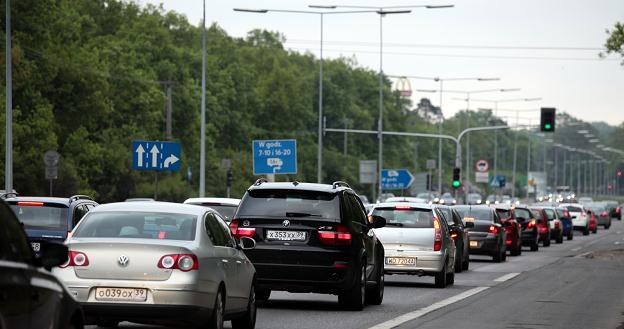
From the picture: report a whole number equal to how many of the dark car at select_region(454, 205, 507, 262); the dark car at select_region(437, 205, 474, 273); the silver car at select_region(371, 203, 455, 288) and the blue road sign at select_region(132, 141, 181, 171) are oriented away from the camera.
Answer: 3

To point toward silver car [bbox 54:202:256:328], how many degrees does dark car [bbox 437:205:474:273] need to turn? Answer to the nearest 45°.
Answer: approximately 180°

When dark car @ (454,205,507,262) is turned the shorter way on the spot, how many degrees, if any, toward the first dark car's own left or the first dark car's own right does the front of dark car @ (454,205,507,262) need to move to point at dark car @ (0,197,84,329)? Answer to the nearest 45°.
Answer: approximately 180°

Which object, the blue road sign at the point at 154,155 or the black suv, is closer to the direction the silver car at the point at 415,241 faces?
the blue road sign

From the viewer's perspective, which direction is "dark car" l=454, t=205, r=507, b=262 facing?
away from the camera

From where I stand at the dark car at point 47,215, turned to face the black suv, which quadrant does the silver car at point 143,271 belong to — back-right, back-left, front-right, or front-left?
front-right

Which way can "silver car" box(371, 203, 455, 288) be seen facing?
away from the camera

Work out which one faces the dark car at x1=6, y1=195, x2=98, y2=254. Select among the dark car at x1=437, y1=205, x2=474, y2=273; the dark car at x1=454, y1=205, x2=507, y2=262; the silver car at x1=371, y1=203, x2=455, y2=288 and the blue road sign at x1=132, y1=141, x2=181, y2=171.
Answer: the blue road sign

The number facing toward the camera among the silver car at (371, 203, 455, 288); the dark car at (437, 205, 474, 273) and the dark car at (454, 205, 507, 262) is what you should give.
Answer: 0

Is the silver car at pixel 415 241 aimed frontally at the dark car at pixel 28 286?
no

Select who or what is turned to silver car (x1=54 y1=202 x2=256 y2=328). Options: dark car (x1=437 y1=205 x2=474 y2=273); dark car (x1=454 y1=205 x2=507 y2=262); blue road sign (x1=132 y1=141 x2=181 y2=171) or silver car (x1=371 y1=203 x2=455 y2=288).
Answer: the blue road sign

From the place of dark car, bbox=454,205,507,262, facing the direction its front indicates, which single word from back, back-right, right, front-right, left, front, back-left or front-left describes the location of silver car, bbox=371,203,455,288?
back

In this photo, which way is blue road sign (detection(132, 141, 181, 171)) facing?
toward the camera

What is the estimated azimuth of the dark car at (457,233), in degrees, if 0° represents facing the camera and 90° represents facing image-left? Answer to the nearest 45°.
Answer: approximately 180°

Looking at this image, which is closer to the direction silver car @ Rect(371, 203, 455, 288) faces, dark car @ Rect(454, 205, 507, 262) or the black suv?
the dark car

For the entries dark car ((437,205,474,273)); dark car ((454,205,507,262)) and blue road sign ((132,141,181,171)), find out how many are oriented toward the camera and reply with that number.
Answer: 1

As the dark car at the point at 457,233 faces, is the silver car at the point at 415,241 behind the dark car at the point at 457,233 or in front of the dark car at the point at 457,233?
behind

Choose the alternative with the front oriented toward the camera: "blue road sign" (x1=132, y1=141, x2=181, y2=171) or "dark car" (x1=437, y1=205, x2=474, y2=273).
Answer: the blue road sign
